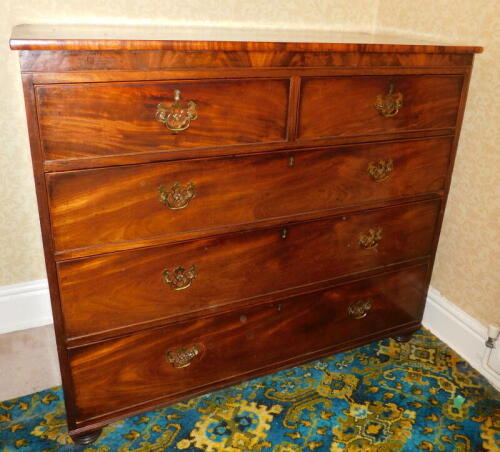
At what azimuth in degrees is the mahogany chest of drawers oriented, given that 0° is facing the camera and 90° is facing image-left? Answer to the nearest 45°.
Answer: approximately 315°
